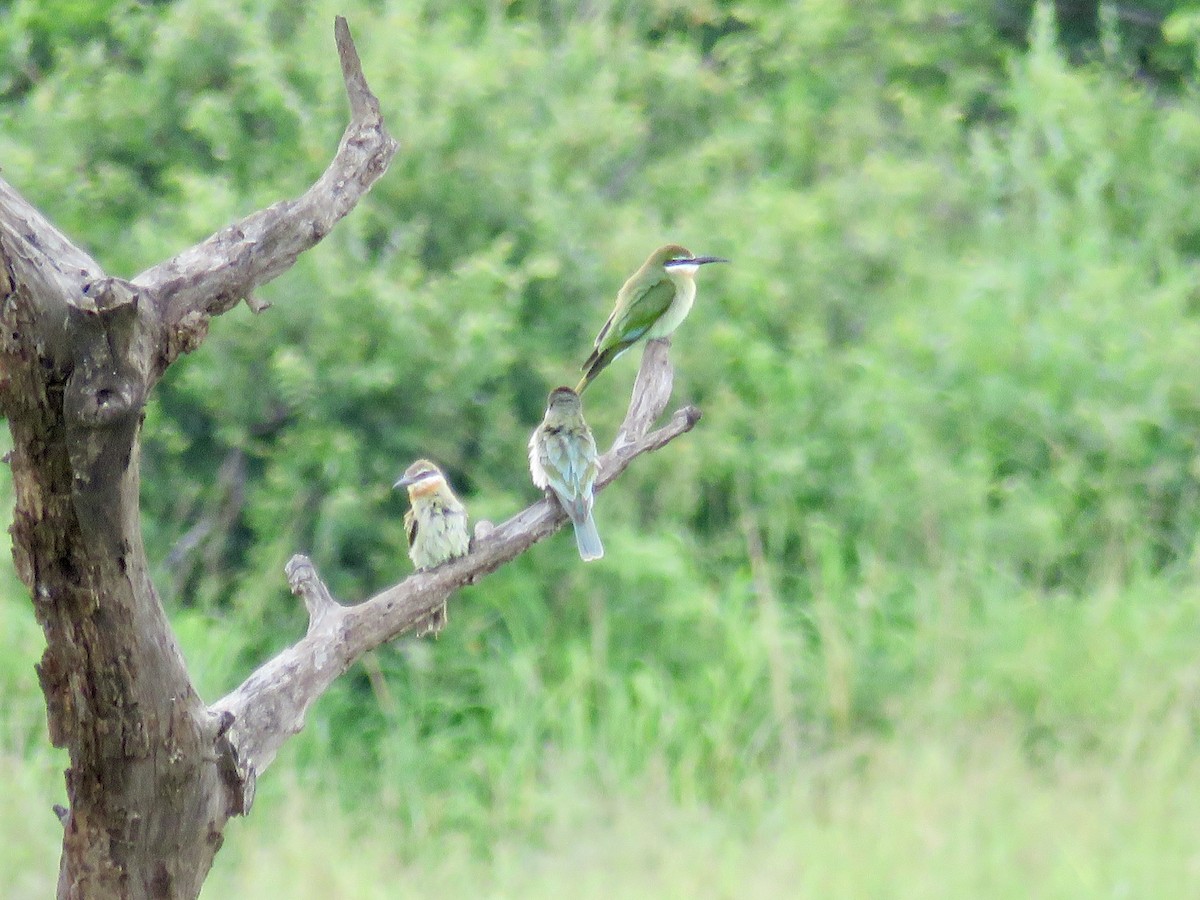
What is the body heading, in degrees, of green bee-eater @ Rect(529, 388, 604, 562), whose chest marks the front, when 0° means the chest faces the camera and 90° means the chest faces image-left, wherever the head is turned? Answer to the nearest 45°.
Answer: approximately 180°

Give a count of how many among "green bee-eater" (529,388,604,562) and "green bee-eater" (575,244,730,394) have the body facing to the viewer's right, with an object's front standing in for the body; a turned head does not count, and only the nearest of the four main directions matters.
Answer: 1

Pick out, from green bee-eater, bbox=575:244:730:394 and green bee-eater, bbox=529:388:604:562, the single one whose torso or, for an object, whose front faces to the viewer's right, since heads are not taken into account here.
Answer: green bee-eater, bbox=575:244:730:394

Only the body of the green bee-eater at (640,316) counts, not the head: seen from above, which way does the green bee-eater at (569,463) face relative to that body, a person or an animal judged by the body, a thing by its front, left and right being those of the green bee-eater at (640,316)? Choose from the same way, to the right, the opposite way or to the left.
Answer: to the left

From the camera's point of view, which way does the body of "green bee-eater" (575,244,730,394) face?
to the viewer's right
